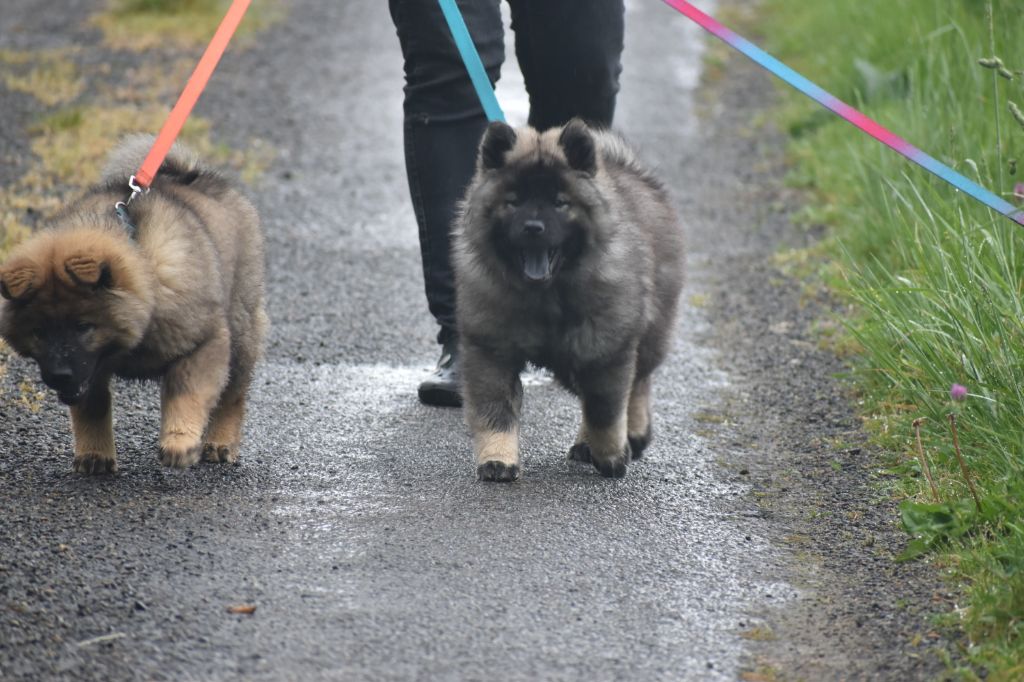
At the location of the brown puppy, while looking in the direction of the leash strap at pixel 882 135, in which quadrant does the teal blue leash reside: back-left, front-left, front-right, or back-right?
front-left

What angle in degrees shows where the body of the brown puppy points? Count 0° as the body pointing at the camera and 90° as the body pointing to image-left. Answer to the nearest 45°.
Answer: approximately 45°

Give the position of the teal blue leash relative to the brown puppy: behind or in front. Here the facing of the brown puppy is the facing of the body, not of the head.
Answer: behind

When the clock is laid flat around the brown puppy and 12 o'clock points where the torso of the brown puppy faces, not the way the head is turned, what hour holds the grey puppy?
The grey puppy is roughly at 8 o'clock from the brown puppy.

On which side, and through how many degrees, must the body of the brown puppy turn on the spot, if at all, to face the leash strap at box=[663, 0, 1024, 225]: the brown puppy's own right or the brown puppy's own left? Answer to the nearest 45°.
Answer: approximately 135° to the brown puppy's own left
